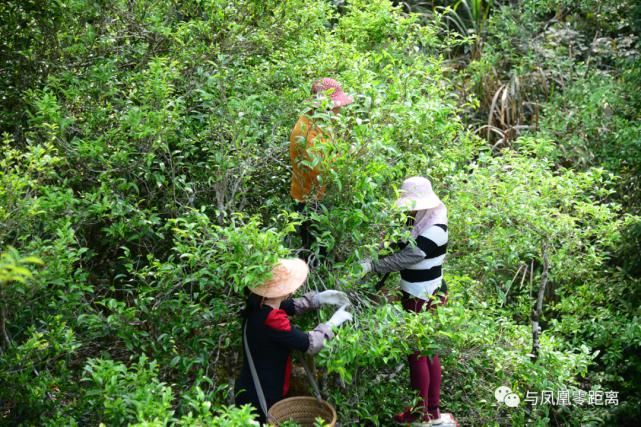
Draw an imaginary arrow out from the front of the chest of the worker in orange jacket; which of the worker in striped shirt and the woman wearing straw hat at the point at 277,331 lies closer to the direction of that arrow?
the worker in striped shirt

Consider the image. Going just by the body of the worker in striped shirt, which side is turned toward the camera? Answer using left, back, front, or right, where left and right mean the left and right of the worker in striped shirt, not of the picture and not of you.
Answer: left

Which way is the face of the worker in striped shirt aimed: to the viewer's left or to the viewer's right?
to the viewer's left

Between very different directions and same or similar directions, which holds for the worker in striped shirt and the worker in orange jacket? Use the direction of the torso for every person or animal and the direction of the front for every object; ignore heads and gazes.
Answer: very different directions

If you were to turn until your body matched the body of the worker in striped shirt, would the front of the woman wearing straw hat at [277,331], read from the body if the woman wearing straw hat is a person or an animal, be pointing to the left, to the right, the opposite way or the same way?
the opposite way

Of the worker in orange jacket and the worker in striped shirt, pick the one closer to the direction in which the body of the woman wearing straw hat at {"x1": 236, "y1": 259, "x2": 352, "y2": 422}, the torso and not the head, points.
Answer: the worker in striped shirt

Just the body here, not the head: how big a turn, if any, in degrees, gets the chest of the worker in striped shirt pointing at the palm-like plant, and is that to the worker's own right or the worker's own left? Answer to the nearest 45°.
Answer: approximately 90° to the worker's own right

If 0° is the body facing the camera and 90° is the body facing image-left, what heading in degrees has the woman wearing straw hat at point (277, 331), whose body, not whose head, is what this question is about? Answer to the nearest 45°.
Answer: approximately 270°

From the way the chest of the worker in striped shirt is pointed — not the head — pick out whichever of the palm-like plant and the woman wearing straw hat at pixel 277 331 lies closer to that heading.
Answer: the woman wearing straw hat

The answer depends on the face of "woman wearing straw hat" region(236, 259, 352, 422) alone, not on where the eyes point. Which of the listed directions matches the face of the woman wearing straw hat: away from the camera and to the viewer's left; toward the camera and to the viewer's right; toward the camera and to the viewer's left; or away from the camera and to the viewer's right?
away from the camera and to the viewer's right
